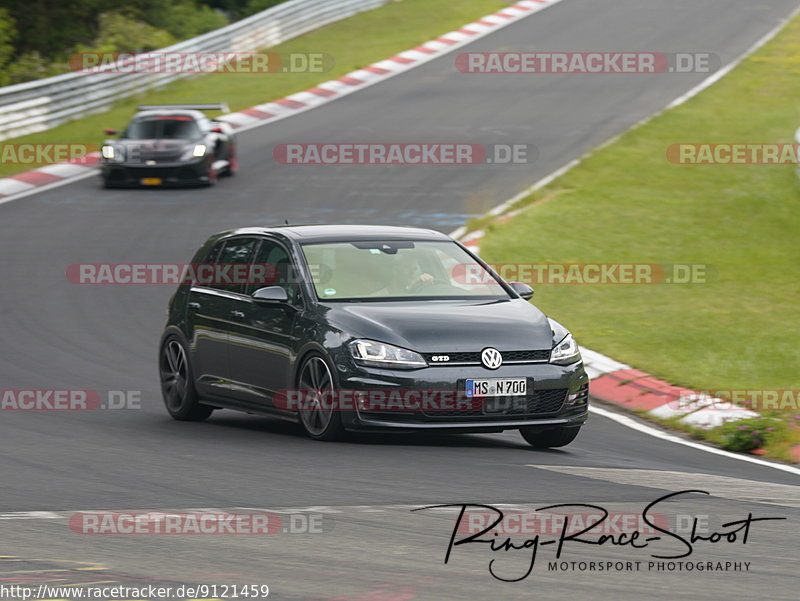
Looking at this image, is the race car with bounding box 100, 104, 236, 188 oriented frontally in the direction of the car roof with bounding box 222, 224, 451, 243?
yes

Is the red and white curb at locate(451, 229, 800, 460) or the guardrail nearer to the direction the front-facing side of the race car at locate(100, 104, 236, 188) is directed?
the red and white curb

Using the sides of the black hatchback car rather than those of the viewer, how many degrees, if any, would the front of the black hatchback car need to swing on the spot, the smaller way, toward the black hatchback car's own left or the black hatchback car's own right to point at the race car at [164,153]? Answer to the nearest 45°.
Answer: approximately 135° to the black hatchback car's own left

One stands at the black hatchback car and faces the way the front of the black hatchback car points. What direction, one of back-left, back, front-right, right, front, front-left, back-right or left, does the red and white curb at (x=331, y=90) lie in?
back-left

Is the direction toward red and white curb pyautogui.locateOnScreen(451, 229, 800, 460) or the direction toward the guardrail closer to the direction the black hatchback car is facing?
the red and white curb

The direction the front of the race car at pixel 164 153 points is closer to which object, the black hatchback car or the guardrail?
the black hatchback car

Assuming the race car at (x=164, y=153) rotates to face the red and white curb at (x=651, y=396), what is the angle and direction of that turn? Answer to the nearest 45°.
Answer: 0° — it already faces it

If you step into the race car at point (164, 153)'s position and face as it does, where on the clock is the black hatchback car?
The black hatchback car is roughly at 12 o'clock from the race car.

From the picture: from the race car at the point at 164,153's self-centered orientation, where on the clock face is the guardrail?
The guardrail is roughly at 6 o'clock from the race car.
